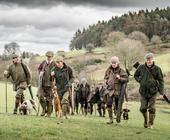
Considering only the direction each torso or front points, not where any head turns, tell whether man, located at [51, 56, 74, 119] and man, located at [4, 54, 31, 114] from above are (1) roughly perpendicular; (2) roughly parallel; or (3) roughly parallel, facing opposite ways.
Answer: roughly parallel

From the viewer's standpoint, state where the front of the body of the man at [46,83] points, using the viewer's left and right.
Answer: facing the viewer

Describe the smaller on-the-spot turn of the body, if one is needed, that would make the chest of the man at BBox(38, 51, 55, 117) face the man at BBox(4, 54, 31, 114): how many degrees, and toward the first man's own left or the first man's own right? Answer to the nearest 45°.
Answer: approximately 90° to the first man's own right

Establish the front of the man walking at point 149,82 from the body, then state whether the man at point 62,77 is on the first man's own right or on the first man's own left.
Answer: on the first man's own right

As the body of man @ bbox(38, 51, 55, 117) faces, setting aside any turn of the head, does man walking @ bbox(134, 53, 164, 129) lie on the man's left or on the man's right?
on the man's left

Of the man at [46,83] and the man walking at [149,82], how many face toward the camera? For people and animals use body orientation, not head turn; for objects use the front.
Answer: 2

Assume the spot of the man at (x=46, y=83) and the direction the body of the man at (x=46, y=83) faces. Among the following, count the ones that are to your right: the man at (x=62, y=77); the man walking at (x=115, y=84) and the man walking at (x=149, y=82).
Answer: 0

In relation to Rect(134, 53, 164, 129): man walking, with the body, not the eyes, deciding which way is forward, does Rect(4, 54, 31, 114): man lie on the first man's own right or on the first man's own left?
on the first man's own right

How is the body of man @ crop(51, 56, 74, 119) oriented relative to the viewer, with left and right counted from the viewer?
facing the viewer and to the left of the viewer
